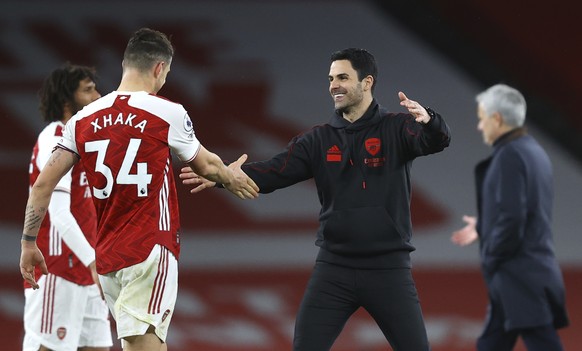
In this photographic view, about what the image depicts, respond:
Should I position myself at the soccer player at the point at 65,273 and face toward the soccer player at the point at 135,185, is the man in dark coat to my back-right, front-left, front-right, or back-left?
front-left

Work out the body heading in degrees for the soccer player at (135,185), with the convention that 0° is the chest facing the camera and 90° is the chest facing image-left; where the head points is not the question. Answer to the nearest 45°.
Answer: approximately 225°

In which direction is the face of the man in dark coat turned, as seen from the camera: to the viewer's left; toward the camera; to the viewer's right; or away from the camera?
to the viewer's left

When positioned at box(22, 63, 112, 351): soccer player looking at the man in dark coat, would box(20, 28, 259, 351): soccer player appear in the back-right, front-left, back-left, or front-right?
front-right

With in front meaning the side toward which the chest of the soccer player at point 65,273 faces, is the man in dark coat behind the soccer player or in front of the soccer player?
in front

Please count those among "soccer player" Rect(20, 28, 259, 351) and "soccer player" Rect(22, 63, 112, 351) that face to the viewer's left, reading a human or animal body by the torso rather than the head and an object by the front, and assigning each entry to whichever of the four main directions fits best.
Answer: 0

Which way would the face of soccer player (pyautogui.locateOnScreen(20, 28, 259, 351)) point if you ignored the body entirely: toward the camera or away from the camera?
away from the camera

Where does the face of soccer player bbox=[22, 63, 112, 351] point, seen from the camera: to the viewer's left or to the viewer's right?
to the viewer's right

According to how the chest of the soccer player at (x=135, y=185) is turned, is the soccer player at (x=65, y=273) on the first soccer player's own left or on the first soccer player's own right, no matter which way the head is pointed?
on the first soccer player's own left

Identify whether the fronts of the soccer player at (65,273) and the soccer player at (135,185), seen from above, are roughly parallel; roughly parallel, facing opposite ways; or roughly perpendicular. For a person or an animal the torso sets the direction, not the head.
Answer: roughly perpendicular

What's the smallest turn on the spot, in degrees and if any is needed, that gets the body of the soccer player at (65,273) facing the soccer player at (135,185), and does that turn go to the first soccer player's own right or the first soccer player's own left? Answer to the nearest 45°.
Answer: approximately 45° to the first soccer player's own right

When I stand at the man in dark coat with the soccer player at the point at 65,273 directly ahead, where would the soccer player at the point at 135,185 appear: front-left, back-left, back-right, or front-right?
front-left

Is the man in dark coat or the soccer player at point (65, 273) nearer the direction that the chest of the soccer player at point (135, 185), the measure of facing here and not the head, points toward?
the man in dark coat

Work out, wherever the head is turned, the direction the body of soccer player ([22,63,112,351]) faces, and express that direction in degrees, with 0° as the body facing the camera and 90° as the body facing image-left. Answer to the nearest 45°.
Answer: approximately 315°
